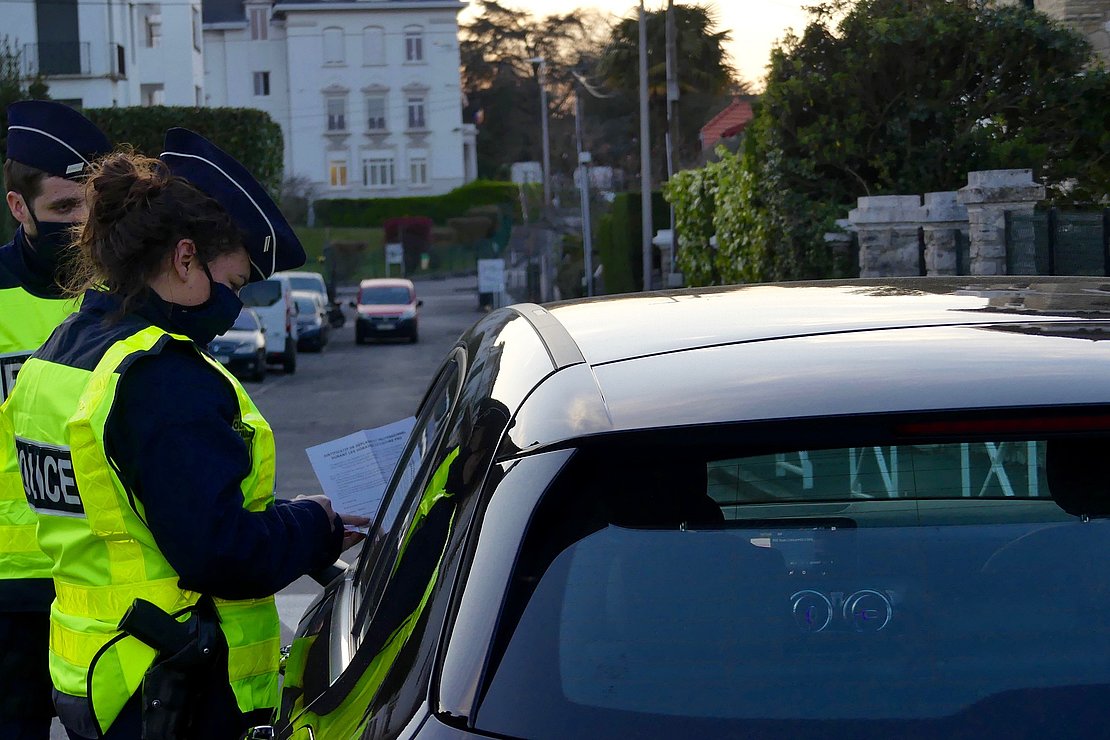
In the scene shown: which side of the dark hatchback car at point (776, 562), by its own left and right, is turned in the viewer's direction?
back

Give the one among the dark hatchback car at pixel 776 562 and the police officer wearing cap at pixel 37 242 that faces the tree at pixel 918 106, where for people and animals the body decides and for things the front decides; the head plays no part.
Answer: the dark hatchback car

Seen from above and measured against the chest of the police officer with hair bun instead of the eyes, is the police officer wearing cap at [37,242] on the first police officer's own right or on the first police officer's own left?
on the first police officer's own left

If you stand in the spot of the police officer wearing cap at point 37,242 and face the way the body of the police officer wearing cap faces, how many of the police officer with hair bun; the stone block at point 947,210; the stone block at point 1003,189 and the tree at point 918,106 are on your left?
3

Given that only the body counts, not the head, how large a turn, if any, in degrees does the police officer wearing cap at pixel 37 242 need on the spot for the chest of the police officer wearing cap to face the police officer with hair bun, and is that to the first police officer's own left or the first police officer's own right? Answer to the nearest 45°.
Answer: approximately 45° to the first police officer's own right

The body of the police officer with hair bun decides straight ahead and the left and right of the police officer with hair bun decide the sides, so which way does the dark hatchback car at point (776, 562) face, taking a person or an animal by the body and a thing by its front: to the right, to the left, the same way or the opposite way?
to the left

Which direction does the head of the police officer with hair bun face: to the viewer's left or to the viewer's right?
to the viewer's right

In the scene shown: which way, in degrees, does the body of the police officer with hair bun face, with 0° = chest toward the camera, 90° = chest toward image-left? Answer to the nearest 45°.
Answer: approximately 270°

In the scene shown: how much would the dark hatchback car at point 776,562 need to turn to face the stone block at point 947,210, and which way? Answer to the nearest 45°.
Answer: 0° — it already faces it

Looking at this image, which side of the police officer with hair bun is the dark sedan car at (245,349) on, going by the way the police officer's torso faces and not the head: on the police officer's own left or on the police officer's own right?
on the police officer's own left

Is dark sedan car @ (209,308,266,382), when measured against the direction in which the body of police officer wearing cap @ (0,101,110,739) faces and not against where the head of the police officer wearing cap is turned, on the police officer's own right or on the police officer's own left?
on the police officer's own left

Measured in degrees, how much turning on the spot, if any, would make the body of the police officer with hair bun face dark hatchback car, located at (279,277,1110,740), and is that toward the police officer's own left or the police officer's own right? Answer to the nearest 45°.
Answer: approximately 45° to the police officer's own right

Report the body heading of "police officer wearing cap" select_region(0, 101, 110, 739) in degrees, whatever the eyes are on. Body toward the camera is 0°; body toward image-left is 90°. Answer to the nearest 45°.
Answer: approximately 315°
